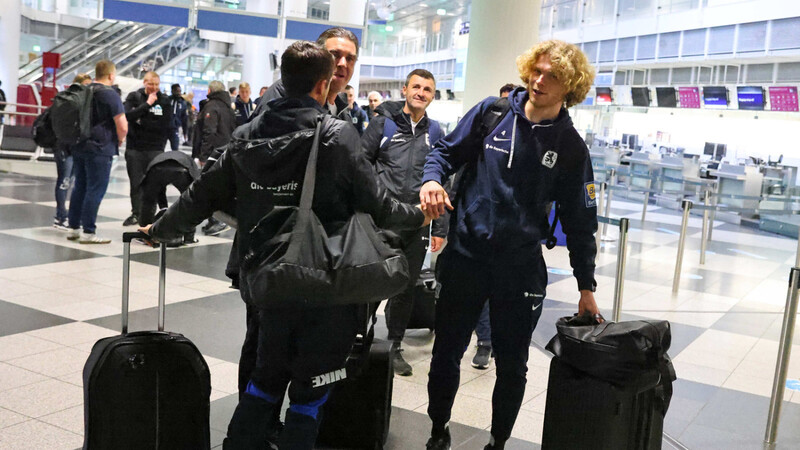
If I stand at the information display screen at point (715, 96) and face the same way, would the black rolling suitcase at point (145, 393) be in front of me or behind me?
in front

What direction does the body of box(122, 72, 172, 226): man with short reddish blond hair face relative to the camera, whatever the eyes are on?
toward the camera

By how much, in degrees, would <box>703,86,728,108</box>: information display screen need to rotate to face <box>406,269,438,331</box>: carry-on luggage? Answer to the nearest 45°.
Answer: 0° — it already faces it

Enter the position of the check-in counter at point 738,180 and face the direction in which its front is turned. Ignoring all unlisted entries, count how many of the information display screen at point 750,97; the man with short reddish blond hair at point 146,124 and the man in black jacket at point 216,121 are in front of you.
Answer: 2

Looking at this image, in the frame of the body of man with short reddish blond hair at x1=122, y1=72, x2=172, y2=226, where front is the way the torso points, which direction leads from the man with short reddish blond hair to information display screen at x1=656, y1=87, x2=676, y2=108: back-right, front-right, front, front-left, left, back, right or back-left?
back-left

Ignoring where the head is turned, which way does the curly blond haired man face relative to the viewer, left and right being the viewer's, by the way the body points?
facing the viewer

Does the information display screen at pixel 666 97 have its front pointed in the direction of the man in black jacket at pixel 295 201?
yes

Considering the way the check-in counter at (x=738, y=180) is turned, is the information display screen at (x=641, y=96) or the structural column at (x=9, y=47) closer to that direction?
the structural column

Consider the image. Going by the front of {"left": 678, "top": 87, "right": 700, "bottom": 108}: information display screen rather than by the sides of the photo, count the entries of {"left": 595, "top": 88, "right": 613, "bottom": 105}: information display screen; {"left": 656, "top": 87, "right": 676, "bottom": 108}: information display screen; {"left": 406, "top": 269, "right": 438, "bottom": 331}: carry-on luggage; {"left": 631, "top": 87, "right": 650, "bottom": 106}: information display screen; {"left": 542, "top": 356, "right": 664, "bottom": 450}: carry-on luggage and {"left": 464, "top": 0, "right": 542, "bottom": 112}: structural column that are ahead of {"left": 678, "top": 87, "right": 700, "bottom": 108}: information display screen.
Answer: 3

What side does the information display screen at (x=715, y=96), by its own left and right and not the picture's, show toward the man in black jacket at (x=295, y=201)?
front

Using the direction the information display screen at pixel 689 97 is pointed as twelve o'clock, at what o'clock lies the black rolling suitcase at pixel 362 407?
The black rolling suitcase is roughly at 12 o'clock from the information display screen.

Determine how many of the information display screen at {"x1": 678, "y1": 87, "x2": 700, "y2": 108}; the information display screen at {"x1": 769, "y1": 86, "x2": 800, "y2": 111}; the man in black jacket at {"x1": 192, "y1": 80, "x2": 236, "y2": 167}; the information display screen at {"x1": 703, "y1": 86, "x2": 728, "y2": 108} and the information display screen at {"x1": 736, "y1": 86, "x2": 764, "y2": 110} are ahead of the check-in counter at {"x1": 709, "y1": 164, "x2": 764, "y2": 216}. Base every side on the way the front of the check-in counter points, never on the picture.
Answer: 1

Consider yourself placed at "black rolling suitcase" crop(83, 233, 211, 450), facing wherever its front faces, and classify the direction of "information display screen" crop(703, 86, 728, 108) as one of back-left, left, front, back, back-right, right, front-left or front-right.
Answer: back-left
